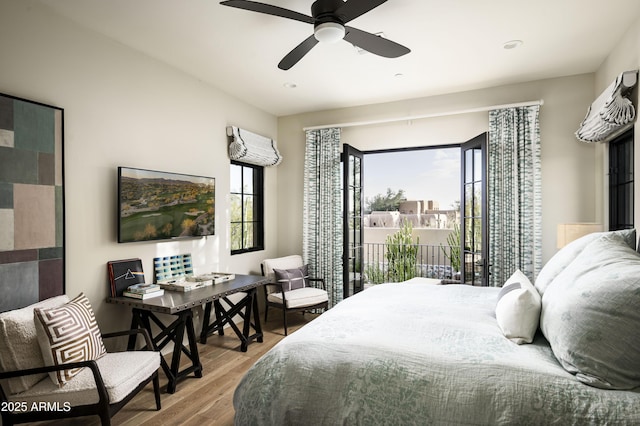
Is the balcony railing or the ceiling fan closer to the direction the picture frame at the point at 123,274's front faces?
the ceiling fan

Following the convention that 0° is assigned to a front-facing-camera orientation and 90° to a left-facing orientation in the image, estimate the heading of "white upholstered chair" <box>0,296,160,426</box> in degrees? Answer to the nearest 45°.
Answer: approximately 315°

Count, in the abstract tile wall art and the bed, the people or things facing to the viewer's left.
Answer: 1

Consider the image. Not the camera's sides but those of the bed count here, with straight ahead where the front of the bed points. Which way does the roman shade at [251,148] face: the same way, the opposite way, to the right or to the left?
the opposite way

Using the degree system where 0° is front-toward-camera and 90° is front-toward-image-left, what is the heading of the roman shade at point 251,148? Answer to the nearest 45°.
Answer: approximately 315°

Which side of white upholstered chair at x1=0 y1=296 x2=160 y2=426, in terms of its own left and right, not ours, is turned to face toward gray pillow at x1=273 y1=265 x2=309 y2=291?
left

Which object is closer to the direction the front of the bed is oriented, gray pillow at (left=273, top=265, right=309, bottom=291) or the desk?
the desk

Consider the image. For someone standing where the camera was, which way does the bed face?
facing to the left of the viewer

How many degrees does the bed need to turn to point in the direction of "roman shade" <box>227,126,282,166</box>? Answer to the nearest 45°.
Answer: approximately 45° to its right

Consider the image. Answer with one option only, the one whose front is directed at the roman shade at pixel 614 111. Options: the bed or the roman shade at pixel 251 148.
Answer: the roman shade at pixel 251 148
